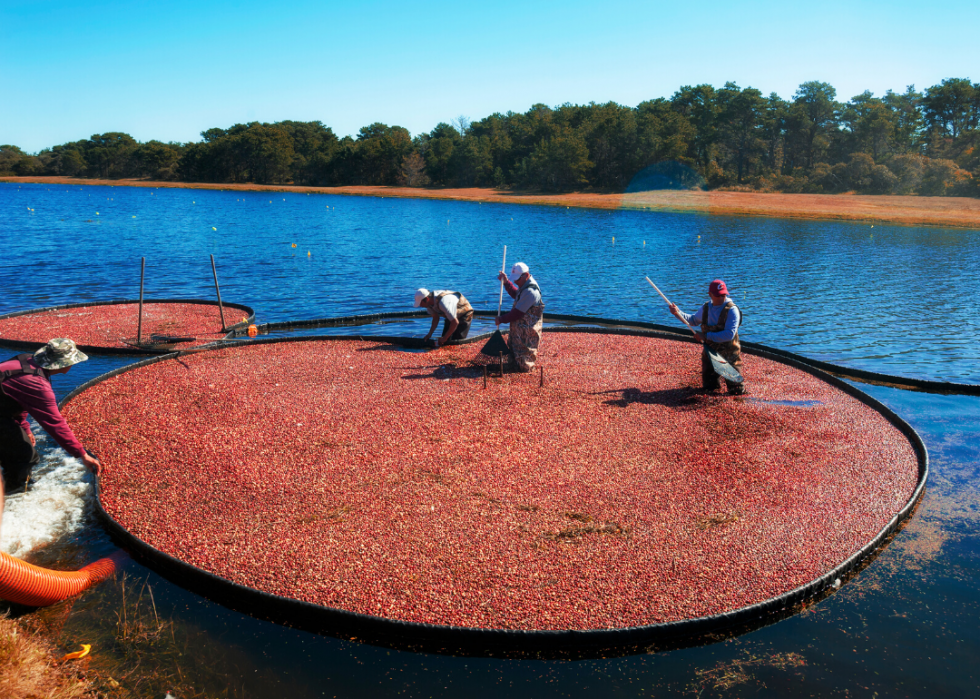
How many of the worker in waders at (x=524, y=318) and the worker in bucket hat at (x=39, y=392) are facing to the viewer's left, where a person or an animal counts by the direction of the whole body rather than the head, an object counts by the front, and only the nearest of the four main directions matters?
1

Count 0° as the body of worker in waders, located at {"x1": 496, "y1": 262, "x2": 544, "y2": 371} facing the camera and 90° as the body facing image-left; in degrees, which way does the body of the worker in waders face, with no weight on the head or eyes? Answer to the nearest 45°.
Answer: approximately 90°

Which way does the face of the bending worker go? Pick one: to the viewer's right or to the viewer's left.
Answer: to the viewer's left

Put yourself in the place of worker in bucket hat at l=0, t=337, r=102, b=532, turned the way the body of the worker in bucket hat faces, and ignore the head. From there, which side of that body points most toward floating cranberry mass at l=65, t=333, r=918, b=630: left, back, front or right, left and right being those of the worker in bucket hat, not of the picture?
front

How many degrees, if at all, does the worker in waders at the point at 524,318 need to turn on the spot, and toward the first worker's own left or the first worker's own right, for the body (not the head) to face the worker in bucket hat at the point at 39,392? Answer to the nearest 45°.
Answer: approximately 45° to the first worker's own left

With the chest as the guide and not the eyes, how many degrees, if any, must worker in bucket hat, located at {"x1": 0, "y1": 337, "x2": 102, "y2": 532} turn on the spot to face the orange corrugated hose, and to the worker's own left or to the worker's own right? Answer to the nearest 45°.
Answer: approximately 90° to the worker's own right

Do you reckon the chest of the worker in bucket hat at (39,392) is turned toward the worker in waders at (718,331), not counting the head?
yes

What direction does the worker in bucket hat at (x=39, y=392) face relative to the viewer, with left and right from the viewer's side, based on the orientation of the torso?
facing to the right of the viewer

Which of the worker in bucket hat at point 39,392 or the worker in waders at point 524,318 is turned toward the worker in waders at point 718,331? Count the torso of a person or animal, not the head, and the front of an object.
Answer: the worker in bucket hat
